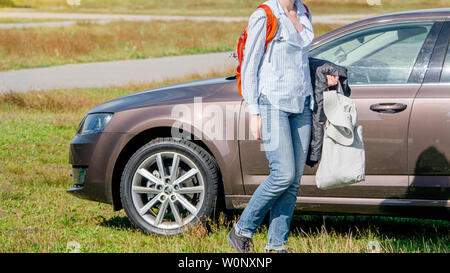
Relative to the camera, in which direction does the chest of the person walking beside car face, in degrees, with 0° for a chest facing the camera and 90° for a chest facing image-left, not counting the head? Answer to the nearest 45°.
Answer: approximately 315°

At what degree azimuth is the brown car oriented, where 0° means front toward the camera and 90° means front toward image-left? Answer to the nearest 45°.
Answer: approximately 90°

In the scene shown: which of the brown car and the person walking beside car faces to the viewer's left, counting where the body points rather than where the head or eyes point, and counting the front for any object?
the brown car

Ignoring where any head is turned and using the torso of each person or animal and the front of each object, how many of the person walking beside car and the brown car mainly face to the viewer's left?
1

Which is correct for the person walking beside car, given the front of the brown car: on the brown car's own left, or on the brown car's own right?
on the brown car's own left
